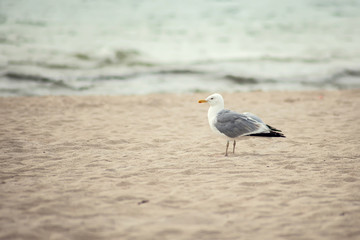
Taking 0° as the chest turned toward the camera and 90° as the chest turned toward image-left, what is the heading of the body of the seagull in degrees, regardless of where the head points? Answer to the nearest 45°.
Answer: approximately 90°
